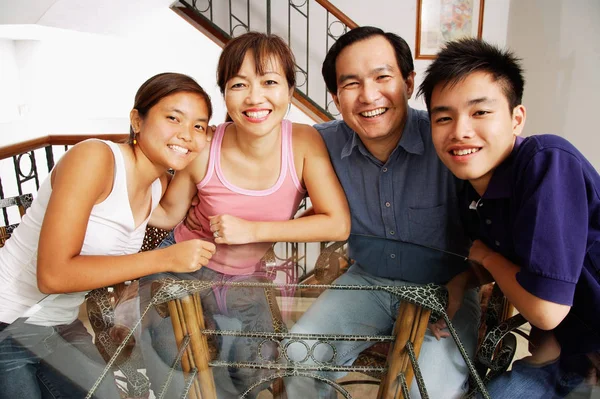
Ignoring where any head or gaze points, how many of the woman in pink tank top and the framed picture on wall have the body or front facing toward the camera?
2

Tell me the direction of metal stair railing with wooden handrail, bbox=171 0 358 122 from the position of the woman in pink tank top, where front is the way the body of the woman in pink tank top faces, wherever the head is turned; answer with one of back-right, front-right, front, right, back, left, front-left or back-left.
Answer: back

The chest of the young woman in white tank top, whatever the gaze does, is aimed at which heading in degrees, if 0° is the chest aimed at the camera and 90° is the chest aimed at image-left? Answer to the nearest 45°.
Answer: approximately 315°

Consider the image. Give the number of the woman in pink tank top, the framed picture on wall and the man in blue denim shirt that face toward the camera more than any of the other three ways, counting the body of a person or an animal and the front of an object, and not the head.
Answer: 3

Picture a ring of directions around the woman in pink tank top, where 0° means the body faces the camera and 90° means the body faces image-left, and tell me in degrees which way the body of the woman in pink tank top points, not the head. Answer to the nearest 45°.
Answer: approximately 0°

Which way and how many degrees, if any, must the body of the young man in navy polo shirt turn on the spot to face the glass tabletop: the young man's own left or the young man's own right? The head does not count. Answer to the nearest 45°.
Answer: approximately 45° to the young man's own right

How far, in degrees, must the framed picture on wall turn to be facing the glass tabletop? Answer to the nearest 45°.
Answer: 0° — it already faces it

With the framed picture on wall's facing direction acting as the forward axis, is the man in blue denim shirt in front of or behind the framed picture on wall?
in front

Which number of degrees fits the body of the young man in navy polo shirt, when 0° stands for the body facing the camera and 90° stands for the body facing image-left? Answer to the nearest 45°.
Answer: approximately 45°
